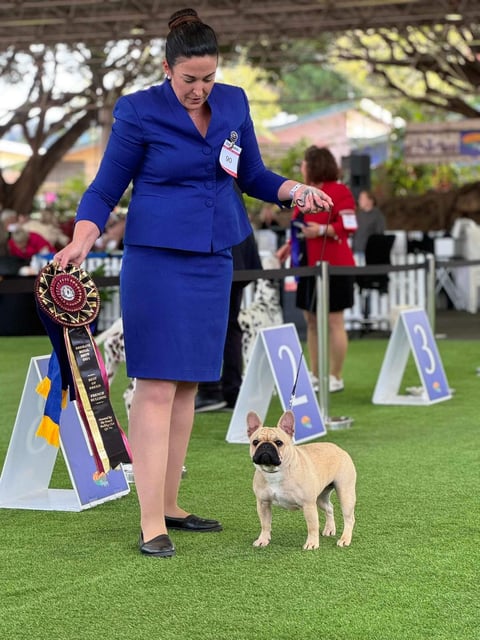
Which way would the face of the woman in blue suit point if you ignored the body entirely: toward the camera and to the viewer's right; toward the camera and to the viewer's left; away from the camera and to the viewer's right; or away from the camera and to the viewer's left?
toward the camera and to the viewer's right

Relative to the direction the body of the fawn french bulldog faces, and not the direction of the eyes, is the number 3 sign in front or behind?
behind

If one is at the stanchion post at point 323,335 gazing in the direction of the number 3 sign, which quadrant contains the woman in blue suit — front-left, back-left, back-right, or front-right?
back-right

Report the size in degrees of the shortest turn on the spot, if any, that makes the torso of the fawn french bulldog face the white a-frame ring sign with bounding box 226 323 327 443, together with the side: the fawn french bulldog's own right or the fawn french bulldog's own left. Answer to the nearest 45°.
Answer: approximately 135° to the fawn french bulldog's own right

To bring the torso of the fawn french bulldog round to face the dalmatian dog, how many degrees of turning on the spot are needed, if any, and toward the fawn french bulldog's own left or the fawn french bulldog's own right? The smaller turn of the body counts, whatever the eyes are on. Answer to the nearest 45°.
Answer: approximately 135° to the fawn french bulldog's own right

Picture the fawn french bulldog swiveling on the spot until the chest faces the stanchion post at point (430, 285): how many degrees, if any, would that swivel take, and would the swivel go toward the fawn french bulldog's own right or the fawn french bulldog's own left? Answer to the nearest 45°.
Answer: approximately 135° to the fawn french bulldog's own right

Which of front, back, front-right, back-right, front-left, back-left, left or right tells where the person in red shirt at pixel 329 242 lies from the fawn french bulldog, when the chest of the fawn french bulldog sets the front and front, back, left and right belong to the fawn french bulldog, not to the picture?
back-right

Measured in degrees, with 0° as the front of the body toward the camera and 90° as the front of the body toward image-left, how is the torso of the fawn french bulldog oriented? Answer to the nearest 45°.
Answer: approximately 45°
